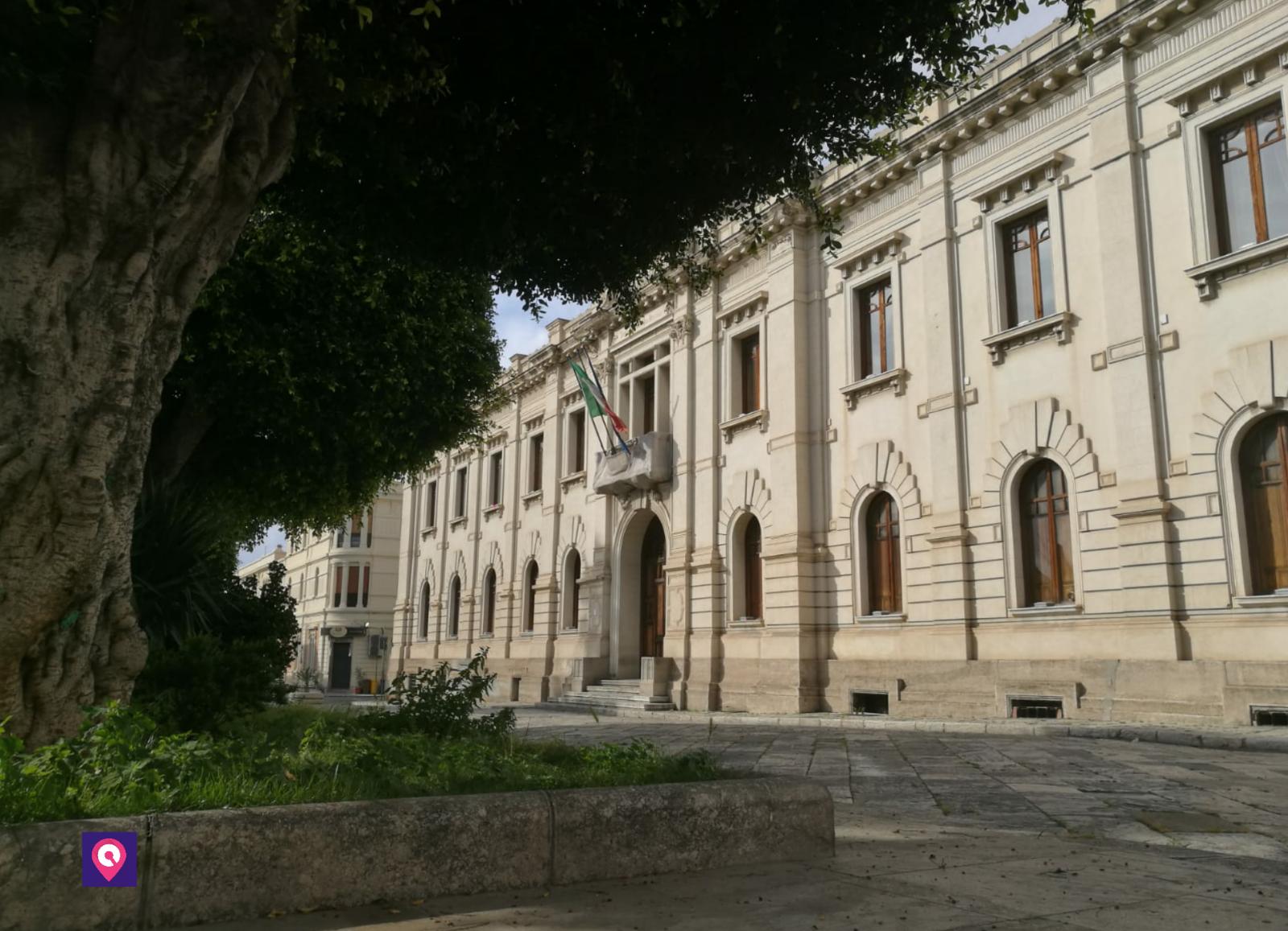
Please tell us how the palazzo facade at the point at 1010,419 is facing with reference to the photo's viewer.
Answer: facing the viewer and to the left of the viewer

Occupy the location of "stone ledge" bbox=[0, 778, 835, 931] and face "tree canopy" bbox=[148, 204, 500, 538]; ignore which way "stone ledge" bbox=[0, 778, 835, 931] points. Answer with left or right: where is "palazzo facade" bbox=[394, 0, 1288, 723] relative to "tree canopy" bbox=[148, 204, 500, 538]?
right

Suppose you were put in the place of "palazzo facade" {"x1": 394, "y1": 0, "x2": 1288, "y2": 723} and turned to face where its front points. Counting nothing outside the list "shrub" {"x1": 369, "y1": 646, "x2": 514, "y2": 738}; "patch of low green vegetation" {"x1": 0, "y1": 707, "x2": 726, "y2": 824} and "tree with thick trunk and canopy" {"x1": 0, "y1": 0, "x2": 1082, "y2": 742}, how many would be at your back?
0

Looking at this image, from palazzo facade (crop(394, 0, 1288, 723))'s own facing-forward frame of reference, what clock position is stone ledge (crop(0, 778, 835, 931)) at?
The stone ledge is roughly at 11 o'clock from the palazzo facade.

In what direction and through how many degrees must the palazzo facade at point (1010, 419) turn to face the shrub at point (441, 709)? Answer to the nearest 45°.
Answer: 0° — it already faces it

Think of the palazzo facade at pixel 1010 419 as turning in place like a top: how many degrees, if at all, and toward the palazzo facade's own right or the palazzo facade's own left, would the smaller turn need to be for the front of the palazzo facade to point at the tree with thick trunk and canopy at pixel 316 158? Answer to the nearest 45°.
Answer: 0° — it already faces it

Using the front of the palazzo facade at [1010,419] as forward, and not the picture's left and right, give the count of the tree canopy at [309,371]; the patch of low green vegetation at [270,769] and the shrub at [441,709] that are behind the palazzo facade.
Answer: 0

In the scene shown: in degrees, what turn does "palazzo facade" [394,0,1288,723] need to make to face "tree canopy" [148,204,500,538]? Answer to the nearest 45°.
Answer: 0° — it already faces it

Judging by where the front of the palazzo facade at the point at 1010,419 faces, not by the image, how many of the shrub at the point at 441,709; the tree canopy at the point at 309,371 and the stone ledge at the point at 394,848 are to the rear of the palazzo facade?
0
